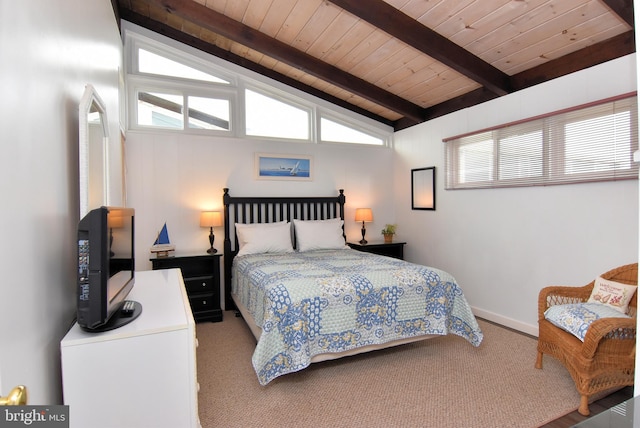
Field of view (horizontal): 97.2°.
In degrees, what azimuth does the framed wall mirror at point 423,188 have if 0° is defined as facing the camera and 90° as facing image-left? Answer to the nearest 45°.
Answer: approximately 45°

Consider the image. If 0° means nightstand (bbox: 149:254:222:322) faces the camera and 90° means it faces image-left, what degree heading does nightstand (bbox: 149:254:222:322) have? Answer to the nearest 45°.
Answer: approximately 0°

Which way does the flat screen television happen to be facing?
to the viewer's right
